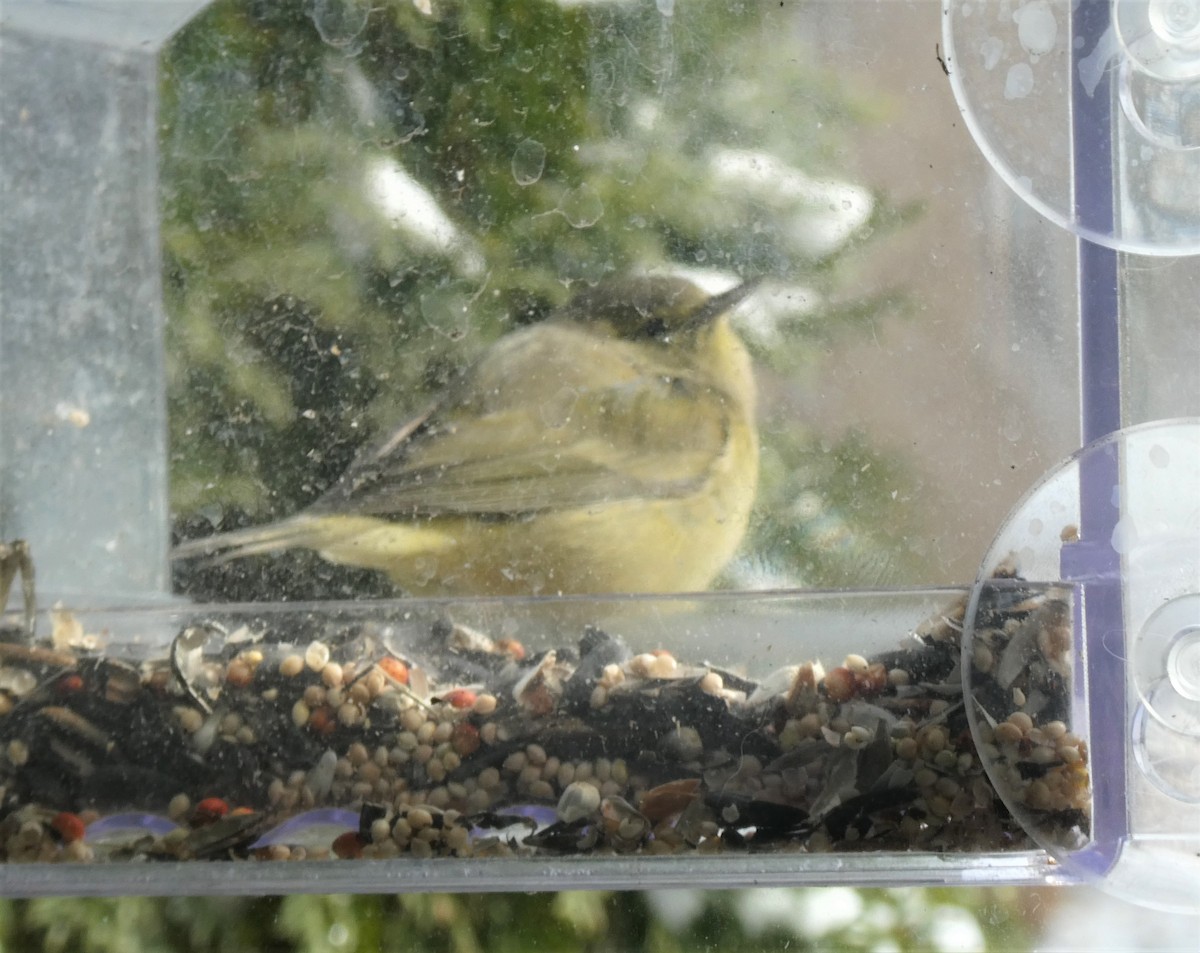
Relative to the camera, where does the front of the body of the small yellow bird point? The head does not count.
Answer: to the viewer's right
